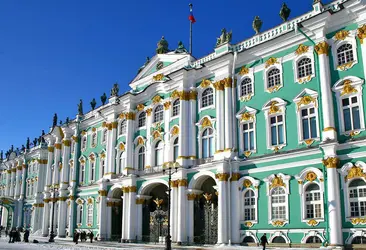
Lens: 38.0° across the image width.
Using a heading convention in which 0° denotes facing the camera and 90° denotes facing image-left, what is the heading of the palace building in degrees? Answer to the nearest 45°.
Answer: approximately 45°
